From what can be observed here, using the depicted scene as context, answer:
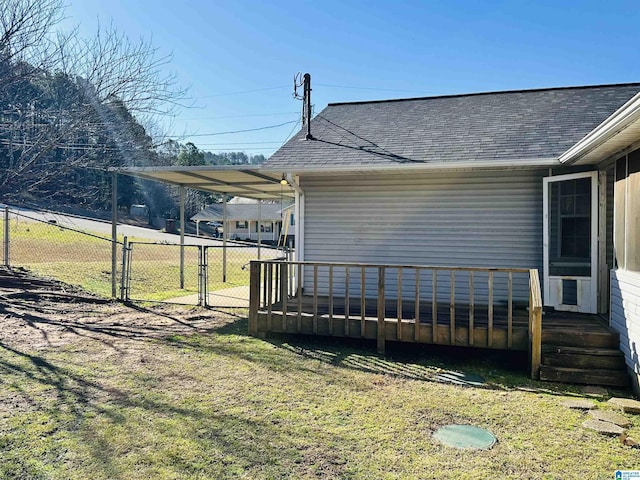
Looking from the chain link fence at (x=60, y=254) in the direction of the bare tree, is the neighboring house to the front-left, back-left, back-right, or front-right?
front-right

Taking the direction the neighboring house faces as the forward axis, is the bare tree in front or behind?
in front

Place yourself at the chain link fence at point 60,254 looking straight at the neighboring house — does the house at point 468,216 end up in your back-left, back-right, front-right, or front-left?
back-right

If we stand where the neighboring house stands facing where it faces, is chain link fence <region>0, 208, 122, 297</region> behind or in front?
in front

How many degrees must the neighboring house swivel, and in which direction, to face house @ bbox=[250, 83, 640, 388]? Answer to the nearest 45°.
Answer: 0° — it already faces it

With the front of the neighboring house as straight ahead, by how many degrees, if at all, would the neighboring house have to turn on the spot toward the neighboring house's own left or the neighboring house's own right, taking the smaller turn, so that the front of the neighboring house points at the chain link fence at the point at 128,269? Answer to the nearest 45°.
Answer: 0° — it already faces it

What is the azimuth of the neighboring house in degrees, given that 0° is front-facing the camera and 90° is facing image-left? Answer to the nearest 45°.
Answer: approximately 0°
